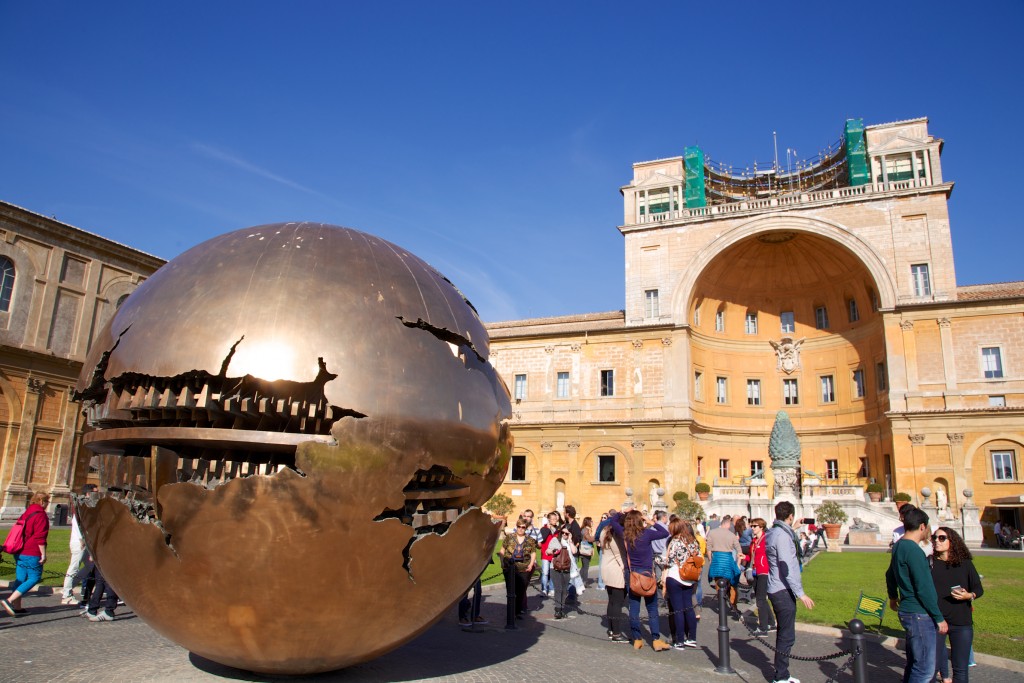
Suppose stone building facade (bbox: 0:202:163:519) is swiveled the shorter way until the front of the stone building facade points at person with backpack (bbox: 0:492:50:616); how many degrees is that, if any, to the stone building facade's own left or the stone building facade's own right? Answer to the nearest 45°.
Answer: approximately 45° to the stone building facade's own right

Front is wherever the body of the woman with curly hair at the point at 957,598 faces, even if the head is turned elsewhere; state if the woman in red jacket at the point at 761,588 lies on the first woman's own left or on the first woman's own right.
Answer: on the first woman's own right

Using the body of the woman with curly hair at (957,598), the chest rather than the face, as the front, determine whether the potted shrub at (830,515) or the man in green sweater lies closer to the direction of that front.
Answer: the man in green sweater

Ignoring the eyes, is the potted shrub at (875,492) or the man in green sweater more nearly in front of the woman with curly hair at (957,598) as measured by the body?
the man in green sweater

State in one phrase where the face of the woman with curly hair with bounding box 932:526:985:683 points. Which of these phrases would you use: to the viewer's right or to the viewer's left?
to the viewer's left

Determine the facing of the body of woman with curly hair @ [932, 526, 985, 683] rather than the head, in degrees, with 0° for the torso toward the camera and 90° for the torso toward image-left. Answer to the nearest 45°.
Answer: approximately 45°

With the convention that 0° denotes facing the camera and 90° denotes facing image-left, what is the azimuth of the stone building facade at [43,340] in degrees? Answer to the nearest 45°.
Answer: approximately 315°

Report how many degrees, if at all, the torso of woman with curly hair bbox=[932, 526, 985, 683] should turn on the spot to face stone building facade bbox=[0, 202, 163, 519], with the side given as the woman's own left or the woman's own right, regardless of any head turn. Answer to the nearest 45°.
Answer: approximately 45° to the woman's own right

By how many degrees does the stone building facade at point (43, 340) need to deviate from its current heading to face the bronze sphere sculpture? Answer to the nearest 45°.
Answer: approximately 45° to its right
